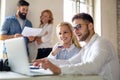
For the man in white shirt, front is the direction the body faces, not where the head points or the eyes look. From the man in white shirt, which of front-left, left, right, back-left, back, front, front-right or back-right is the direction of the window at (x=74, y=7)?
right

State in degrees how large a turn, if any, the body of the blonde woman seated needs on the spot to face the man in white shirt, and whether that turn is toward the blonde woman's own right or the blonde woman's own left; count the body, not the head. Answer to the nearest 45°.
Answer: approximately 45° to the blonde woman's own left

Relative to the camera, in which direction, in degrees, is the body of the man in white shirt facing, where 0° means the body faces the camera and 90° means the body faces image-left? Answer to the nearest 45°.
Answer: approximately 90°

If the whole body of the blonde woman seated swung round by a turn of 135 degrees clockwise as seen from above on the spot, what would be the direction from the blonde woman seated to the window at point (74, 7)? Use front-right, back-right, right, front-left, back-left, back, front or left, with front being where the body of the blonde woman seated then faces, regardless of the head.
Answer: front

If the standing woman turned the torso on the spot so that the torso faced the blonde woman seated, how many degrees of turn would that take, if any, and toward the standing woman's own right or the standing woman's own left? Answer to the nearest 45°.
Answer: approximately 45° to the standing woman's own left

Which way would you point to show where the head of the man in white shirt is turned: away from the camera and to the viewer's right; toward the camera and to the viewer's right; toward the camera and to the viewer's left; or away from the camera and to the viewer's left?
toward the camera and to the viewer's left

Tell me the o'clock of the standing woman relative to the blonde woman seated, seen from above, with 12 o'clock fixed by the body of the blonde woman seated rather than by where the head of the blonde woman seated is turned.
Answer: The standing woman is roughly at 4 o'clock from the blonde woman seated.

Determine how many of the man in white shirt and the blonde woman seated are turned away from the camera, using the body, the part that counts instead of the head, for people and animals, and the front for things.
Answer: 0

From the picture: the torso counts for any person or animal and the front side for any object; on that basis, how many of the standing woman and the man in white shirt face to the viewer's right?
0

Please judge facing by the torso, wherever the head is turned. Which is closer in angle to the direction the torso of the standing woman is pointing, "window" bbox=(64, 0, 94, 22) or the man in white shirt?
the man in white shirt
